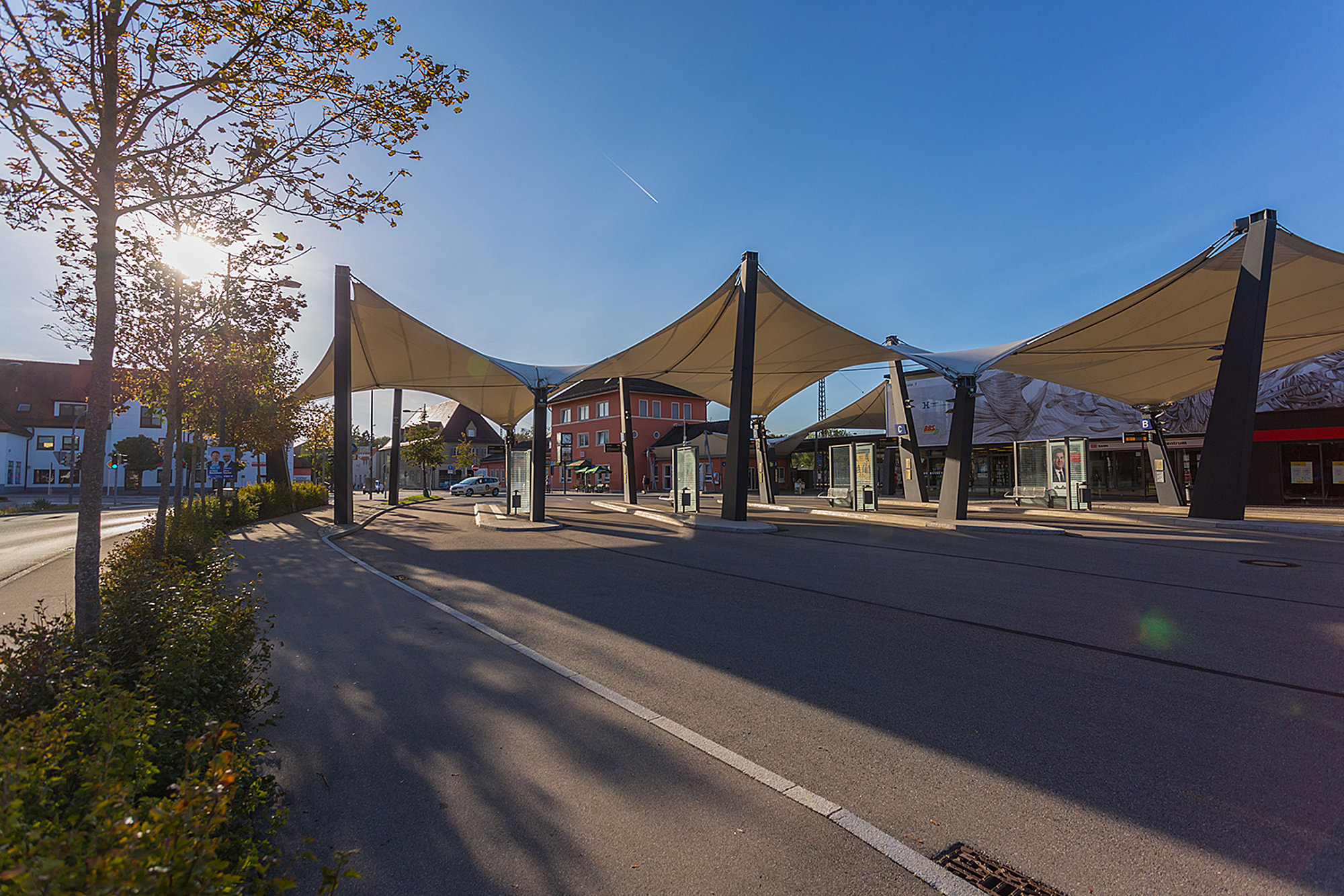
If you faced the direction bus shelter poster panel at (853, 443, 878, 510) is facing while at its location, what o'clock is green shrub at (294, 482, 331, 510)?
The green shrub is roughly at 3 o'clock from the bus shelter poster panel.

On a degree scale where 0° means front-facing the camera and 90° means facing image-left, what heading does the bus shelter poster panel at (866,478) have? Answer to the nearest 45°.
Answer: approximately 0°

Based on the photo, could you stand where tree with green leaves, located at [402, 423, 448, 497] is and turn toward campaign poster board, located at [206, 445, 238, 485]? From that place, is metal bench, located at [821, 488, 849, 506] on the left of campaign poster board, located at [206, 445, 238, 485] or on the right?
left

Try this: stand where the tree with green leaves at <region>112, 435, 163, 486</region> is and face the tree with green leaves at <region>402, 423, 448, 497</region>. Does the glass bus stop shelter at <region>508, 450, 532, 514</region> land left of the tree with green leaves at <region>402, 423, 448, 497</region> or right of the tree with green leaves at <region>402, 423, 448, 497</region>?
right

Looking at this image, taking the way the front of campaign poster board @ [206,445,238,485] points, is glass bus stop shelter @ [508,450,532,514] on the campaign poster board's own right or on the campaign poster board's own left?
on the campaign poster board's own left

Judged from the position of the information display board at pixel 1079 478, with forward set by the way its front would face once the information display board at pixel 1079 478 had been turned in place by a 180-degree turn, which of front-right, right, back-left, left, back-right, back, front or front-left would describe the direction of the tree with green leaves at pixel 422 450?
left

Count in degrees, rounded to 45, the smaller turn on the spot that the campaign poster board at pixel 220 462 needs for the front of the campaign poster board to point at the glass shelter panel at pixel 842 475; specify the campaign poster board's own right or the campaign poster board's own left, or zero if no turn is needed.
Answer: approximately 90° to the campaign poster board's own left

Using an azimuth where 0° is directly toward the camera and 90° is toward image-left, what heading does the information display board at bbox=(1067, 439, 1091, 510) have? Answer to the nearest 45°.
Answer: approximately 0°

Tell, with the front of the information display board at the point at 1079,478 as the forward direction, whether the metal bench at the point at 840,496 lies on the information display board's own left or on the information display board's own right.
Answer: on the information display board's own right
